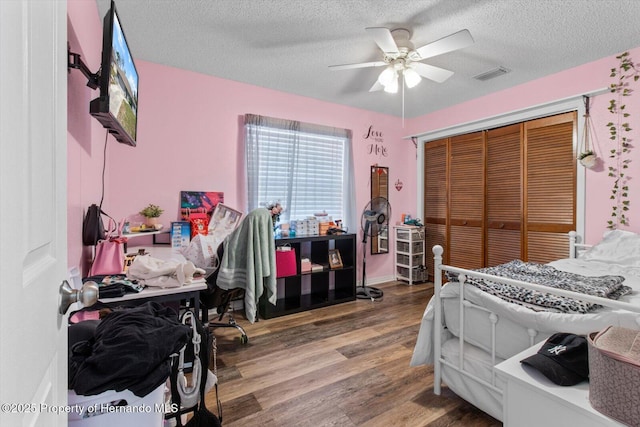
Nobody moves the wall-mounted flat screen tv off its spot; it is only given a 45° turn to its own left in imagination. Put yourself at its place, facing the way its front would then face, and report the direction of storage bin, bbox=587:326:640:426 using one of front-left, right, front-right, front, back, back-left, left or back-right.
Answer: right

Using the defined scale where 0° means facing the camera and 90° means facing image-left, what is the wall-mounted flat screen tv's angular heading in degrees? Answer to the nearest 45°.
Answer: approximately 270°

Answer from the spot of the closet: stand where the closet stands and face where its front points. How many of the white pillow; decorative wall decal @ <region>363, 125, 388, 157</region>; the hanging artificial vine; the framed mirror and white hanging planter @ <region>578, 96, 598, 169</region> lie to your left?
3

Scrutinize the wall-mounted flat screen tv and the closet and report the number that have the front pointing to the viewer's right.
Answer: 1

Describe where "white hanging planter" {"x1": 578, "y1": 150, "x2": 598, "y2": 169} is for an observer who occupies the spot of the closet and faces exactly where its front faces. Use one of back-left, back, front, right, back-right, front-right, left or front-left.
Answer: left

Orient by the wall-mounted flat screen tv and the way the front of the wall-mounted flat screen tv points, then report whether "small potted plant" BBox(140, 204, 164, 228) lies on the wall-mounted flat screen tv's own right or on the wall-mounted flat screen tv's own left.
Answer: on the wall-mounted flat screen tv's own left

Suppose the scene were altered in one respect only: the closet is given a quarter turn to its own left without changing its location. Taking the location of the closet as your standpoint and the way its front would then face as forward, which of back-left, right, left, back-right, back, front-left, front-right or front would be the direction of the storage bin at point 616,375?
front-right
